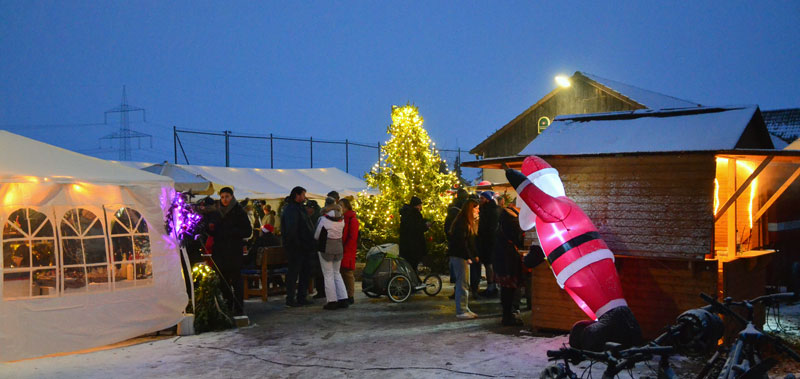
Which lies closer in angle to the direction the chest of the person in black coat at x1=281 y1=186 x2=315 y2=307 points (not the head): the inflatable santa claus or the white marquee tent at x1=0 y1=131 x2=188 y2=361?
the inflatable santa claus

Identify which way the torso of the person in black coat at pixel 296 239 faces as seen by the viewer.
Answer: to the viewer's right

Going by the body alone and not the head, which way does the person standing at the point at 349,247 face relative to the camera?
to the viewer's left

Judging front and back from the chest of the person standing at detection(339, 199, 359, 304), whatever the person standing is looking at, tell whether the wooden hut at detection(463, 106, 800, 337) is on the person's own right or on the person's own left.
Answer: on the person's own left

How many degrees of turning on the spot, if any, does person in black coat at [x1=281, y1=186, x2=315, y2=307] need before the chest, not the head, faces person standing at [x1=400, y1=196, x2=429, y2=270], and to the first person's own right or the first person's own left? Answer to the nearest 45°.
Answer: approximately 45° to the first person's own left

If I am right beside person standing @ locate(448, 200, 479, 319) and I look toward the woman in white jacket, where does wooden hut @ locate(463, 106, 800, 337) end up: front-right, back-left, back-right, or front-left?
back-right

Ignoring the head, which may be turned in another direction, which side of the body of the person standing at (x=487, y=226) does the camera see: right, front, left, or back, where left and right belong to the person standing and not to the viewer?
left
